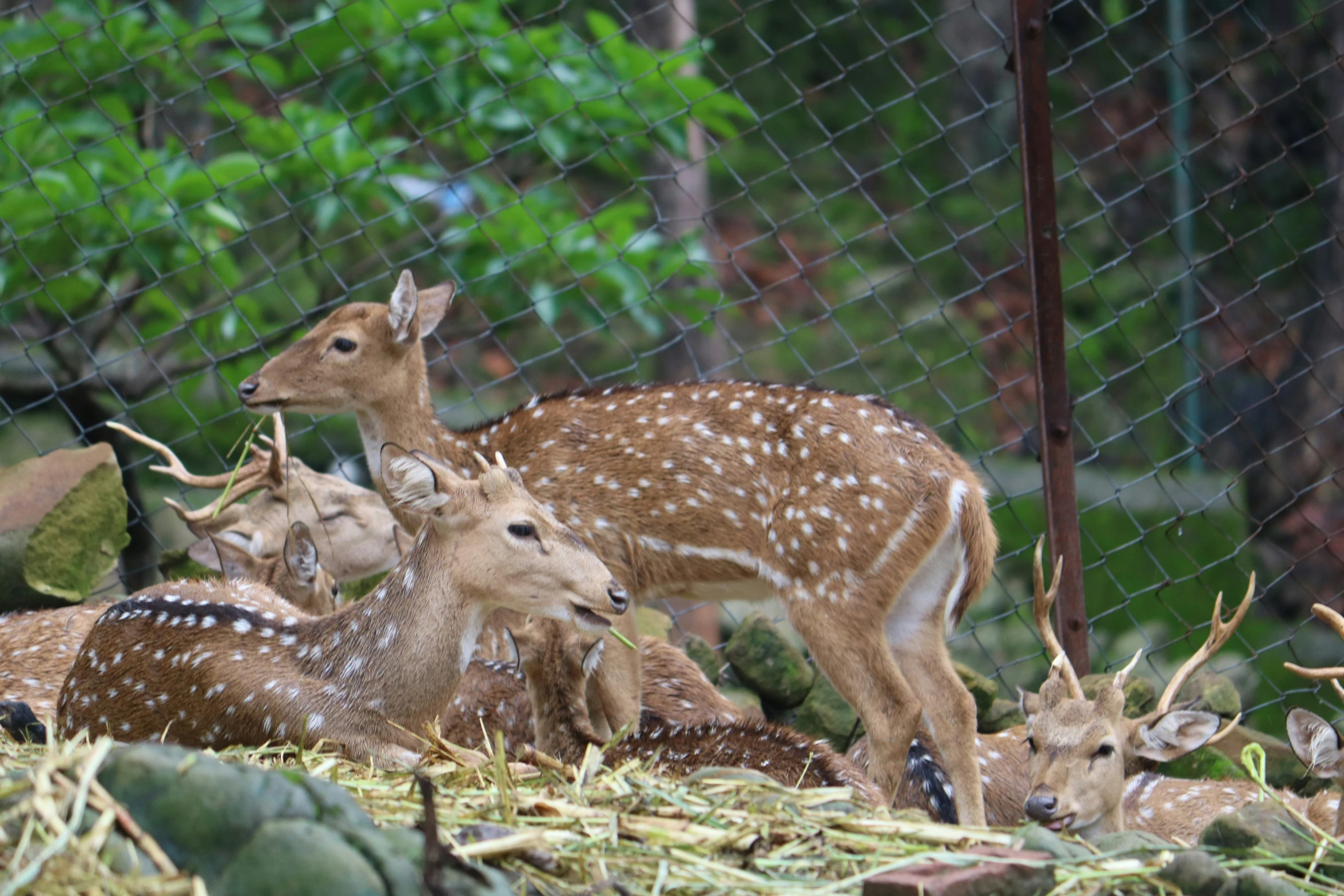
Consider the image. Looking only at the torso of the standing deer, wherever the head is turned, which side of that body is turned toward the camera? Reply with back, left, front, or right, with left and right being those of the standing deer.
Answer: left

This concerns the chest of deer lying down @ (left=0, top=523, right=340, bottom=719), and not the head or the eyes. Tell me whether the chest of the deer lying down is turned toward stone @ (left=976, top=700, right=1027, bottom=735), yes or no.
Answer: yes

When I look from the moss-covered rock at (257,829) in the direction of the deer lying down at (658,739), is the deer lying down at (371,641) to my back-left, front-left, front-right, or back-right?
front-left

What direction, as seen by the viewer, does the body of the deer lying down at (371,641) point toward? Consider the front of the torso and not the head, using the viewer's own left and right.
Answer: facing to the right of the viewer

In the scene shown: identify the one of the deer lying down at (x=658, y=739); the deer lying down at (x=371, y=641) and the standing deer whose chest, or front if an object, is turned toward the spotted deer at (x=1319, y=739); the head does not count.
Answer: the deer lying down at (x=371, y=641)

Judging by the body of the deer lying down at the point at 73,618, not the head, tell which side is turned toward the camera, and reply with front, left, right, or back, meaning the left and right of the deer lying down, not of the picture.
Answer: right

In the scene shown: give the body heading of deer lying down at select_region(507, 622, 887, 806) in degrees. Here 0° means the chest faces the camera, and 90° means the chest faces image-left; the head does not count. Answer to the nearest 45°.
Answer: approximately 90°

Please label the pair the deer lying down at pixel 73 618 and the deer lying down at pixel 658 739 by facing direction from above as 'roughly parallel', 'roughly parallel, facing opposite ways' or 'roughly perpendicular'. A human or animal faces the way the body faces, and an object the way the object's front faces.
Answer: roughly parallel, facing opposite ways

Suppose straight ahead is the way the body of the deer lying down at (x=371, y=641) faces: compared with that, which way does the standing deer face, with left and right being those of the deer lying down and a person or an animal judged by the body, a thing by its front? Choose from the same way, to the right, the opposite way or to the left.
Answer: the opposite way

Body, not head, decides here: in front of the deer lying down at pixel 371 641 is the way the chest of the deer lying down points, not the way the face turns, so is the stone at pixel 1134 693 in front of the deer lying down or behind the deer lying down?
in front

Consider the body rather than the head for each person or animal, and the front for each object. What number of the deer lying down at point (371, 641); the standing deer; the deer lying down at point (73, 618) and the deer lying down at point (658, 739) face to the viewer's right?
2

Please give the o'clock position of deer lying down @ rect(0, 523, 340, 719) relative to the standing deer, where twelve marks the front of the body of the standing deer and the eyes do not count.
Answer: The deer lying down is roughly at 12 o'clock from the standing deer.
